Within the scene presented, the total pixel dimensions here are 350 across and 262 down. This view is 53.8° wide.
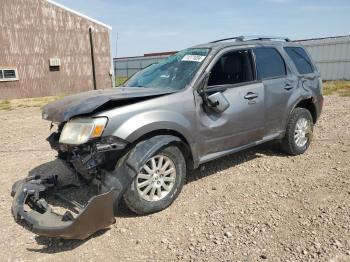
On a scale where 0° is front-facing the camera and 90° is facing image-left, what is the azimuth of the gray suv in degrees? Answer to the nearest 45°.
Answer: approximately 45°

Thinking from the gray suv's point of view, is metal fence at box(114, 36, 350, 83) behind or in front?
behind

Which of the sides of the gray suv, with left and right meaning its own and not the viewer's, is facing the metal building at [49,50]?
right
